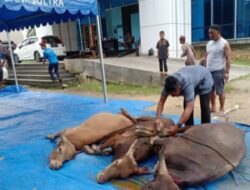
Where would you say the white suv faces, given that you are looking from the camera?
facing away from the viewer and to the left of the viewer

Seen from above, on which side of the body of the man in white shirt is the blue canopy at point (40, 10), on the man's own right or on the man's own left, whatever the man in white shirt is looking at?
on the man's own right

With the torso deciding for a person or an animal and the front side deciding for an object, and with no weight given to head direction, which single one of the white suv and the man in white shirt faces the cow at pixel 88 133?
the man in white shirt

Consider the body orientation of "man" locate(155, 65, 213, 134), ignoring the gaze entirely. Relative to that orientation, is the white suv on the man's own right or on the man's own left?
on the man's own right

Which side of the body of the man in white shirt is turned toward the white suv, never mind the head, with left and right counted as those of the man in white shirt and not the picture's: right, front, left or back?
right

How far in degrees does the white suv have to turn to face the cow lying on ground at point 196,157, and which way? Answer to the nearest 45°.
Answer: approximately 135° to its left

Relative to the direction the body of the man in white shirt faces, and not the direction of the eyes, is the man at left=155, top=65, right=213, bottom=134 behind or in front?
in front

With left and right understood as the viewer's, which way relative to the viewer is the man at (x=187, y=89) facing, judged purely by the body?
facing the viewer and to the left of the viewer

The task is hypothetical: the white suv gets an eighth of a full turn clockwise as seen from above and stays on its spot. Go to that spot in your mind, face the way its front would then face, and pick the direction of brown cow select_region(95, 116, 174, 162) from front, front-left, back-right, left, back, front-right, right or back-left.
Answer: back

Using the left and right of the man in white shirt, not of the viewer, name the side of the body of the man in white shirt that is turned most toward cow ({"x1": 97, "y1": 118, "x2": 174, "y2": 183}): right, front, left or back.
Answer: front

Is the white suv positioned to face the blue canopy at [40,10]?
no

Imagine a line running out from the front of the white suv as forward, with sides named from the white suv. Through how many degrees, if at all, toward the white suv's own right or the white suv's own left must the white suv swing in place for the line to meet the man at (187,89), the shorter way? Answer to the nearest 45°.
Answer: approximately 135° to the white suv's own left

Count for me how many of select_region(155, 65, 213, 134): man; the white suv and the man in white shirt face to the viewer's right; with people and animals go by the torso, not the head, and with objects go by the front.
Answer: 0
